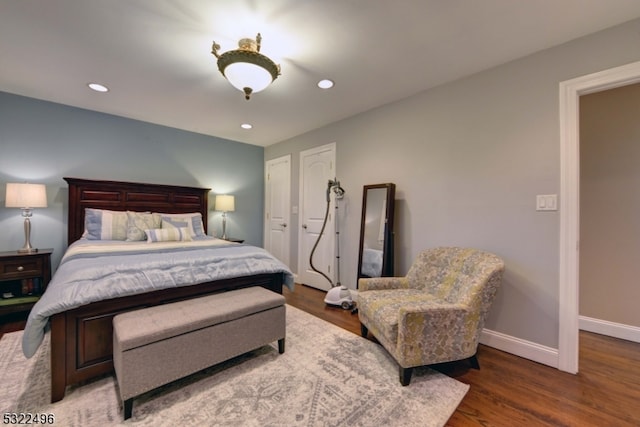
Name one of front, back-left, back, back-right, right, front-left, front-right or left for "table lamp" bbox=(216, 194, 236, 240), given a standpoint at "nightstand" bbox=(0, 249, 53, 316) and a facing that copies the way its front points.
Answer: left

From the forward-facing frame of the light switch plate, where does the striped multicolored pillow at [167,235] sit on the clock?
The striped multicolored pillow is roughly at 2 o'clock from the light switch plate.

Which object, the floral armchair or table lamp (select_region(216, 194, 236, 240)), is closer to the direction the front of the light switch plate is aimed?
the floral armchair

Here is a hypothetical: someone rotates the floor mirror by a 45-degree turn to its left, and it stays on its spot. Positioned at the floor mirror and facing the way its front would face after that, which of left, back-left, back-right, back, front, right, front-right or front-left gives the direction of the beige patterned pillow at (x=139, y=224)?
right

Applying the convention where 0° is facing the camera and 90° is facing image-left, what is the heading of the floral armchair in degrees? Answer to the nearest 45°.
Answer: approximately 45°

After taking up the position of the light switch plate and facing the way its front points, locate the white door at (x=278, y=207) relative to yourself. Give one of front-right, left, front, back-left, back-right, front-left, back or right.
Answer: right

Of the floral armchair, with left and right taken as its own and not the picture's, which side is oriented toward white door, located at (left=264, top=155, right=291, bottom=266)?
right

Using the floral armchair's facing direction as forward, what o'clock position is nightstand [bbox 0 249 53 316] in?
The nightstand is roughly at 1 o'clock from the floral armchair.

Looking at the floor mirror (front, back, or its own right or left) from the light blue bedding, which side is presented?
front

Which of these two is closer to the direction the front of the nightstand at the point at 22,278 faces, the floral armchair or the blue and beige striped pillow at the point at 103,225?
the floral armchair
